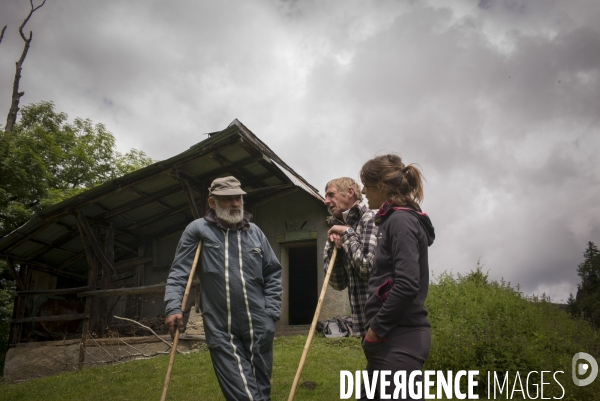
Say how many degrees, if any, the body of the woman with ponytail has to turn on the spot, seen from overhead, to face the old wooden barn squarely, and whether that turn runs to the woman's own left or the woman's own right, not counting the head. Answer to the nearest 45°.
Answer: approximately 45° to the woman's own right

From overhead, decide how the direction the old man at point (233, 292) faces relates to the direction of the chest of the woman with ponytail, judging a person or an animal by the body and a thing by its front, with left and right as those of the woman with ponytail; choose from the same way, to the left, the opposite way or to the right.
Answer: to the left

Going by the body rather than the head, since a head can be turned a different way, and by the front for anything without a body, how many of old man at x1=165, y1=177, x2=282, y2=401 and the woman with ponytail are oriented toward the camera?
1

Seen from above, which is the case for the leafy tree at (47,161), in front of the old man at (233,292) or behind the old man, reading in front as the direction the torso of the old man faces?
behind

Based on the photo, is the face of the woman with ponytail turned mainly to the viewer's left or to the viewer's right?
to the viewer's left

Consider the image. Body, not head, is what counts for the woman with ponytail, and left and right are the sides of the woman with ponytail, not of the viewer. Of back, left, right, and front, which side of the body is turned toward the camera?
left

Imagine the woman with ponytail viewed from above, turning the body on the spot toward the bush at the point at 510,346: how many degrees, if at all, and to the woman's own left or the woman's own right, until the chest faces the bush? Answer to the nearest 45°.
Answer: approximately 90° to the woman's own right

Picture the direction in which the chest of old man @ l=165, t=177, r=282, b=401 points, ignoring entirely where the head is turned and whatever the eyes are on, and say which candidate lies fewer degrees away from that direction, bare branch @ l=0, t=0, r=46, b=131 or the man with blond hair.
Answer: the man with blond hair

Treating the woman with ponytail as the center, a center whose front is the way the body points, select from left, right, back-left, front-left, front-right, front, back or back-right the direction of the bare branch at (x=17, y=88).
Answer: front-right

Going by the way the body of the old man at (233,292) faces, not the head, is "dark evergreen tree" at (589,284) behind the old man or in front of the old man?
behind

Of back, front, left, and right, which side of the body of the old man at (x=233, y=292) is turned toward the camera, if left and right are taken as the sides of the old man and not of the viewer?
front

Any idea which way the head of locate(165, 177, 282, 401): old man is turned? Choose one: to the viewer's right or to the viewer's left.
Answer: to the viewer's right

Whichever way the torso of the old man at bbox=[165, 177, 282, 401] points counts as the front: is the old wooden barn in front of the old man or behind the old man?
behind

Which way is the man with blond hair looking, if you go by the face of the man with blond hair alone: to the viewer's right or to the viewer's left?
to the viewer's left
